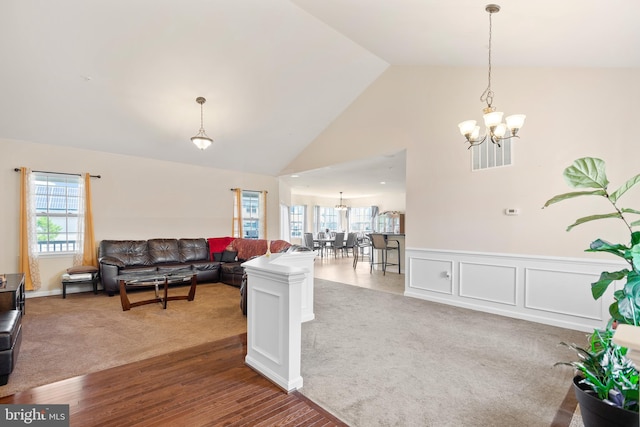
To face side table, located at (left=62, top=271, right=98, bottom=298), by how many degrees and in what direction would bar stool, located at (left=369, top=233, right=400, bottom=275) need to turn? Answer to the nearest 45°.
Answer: approximately 180°

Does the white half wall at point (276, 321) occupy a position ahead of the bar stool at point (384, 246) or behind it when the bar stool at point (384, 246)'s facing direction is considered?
behind

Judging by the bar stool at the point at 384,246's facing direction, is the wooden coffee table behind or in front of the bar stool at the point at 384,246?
behind

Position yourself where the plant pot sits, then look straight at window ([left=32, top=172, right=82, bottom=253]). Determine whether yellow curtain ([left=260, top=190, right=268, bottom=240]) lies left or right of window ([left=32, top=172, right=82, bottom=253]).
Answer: right

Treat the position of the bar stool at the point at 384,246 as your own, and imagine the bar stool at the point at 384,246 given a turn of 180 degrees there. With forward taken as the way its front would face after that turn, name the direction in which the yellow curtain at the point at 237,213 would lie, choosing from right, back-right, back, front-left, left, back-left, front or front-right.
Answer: front-right

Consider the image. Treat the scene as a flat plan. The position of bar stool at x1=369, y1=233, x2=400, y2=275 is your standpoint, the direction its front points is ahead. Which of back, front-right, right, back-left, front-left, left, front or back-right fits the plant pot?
back-right

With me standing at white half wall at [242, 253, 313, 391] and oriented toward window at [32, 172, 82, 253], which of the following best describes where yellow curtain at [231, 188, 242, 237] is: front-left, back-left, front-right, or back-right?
front-right

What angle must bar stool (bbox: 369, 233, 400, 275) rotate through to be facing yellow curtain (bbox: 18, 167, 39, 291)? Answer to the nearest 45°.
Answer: approximately 180°

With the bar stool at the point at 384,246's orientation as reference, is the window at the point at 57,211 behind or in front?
behind

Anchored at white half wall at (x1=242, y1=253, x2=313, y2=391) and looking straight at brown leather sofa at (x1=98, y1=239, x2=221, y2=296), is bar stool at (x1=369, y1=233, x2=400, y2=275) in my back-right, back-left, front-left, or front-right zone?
front-right

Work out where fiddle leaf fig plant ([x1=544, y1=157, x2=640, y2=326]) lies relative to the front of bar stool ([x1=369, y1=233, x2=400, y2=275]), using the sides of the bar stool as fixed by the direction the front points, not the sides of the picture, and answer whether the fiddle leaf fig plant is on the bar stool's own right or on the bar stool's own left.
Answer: on the bar stool's own right

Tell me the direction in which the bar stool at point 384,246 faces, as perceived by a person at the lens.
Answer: facing away from the viewer and to the right of the viewer

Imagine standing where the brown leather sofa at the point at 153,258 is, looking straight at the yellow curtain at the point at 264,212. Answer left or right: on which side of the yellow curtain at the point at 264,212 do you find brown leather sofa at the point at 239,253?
right
